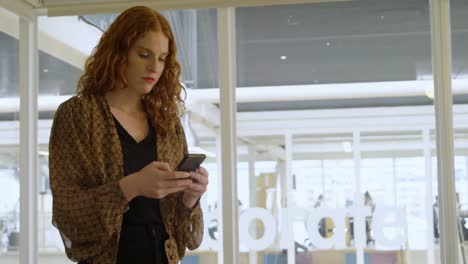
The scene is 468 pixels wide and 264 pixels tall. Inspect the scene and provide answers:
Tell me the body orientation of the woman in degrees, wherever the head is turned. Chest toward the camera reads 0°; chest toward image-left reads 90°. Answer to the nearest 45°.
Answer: approximately 315°
